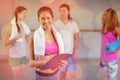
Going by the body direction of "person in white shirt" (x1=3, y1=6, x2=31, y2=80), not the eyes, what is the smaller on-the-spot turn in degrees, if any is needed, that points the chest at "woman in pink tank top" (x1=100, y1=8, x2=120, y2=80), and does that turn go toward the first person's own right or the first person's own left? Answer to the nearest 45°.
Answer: approximately 45° to the first person's own left

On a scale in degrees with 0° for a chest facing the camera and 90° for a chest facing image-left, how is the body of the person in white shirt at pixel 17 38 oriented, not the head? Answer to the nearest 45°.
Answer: approximately 315°

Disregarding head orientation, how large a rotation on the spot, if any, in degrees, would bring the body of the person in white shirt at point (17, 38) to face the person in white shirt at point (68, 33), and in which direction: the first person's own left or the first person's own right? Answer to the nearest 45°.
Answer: approximately 45° to the first person's own left
